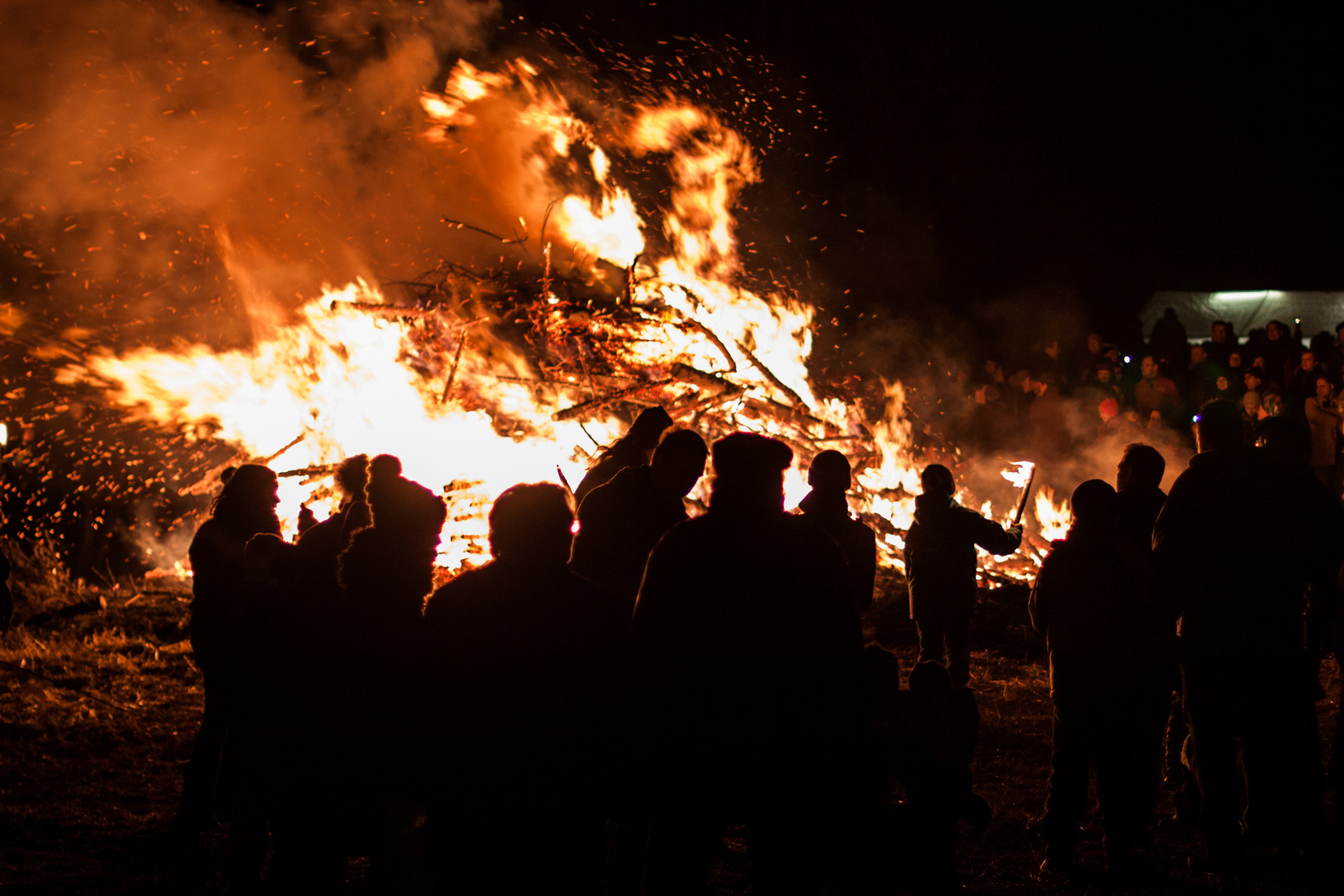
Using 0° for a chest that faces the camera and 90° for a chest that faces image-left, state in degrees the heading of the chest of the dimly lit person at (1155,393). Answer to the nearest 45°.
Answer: approximately 45°

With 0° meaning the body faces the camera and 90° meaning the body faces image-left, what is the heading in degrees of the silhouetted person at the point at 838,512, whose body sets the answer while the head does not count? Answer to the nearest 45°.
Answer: approximately 180°

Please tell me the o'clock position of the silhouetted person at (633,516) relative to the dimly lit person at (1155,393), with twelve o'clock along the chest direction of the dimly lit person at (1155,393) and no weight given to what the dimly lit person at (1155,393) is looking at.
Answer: the silhouetted person at (633,516) is roughly at 11 o'clock from the dimly lit person at (1155,393).

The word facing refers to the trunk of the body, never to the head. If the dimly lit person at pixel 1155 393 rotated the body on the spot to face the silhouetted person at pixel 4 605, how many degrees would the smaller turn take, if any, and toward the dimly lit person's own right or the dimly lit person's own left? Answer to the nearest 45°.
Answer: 0° — they already face them

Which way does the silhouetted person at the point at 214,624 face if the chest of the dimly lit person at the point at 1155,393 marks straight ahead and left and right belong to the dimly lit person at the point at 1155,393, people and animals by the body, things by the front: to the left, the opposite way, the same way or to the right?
the opposite way

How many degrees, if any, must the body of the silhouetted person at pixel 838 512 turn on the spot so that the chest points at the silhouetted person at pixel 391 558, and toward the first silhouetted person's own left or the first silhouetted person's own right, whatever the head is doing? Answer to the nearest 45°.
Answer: approximately 135° to the first silhouetted person's own left

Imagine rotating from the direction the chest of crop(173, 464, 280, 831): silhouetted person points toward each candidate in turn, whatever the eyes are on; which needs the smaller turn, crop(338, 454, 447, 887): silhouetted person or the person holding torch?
the person holding torch

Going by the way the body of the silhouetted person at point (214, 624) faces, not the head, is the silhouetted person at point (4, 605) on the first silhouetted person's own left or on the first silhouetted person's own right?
on the first silhouetted person's own left

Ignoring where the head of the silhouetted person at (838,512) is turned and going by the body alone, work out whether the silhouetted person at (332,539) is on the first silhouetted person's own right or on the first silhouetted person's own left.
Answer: on the first silhouetted person's own left

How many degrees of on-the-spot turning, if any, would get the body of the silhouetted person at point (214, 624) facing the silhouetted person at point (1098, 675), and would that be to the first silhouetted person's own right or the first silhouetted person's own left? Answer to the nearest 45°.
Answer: approximately 45° to the first silhouetted person's own right
